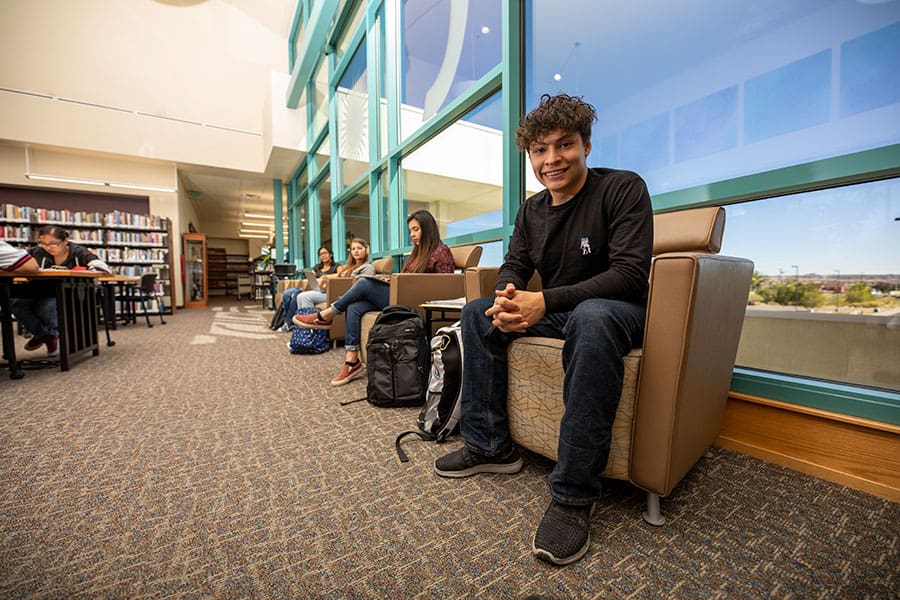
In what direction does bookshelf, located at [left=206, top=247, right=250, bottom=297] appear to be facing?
toward the camera

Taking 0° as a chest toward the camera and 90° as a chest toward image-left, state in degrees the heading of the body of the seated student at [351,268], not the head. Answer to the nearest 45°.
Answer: approximately 45°

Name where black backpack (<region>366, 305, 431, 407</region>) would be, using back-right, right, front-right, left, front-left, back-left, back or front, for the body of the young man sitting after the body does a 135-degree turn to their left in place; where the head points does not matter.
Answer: back-left

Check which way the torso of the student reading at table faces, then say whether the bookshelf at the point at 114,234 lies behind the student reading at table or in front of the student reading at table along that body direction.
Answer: behind

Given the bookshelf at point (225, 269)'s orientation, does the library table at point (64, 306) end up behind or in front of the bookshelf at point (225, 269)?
in front

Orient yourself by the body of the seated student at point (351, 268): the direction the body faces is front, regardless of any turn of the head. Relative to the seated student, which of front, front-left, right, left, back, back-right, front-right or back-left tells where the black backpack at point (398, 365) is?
front-left

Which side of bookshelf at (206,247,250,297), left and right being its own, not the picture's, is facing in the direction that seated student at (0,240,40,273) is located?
front

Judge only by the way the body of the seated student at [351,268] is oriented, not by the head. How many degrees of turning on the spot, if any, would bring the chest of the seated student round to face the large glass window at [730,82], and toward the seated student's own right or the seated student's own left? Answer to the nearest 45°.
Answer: approximately 90° to the seated student's own left

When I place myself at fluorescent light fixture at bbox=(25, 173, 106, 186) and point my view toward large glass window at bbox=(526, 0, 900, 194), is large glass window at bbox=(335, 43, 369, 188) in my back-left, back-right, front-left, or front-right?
front-left

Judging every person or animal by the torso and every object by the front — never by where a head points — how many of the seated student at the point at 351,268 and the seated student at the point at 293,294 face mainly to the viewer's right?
0

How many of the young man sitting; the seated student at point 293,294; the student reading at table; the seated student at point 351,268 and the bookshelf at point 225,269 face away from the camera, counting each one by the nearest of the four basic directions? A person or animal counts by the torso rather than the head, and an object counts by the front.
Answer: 0

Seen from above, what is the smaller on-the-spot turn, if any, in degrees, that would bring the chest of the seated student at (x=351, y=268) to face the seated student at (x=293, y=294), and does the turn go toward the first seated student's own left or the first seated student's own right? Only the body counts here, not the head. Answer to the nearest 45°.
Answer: approximately 90° to the first seated student's own right

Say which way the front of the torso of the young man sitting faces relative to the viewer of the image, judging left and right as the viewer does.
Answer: facing the viewer and to the left of the viewer
